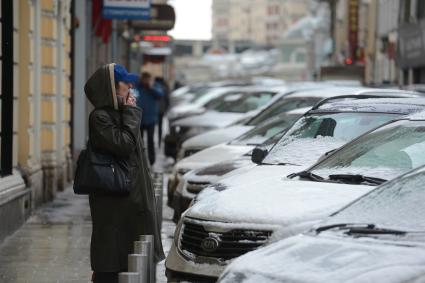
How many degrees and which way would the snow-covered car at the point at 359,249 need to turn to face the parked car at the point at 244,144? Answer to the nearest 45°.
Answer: approximately 135° to its right

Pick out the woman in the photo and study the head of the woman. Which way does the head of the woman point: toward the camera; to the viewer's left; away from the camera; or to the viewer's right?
to the viewer's right

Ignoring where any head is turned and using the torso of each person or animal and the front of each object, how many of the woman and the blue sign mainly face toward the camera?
1

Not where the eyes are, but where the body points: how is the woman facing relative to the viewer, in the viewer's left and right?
facing to the right of the viewer

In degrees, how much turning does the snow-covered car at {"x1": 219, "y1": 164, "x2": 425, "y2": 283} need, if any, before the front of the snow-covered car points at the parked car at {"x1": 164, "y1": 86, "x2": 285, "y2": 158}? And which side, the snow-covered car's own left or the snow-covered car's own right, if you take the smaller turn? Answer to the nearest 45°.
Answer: approximately 135° to the snow-covered car's own right

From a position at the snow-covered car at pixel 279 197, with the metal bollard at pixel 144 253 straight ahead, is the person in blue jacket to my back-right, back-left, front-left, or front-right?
back-right
